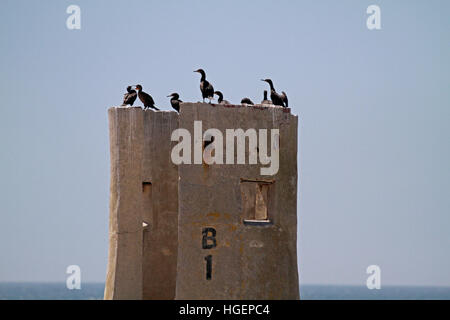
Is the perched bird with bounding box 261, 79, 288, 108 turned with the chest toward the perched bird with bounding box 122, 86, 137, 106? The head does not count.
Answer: yes

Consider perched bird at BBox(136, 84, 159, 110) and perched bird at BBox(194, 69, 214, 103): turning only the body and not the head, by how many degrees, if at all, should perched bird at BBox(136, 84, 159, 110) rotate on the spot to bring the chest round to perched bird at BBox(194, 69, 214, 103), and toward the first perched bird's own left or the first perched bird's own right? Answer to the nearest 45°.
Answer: approximately 135° to the first perched bird's own left

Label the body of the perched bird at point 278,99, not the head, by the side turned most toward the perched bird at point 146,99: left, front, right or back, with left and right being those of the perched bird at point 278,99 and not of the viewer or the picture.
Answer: front

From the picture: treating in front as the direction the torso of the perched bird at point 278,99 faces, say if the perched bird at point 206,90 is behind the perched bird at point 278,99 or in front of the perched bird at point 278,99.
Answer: in front

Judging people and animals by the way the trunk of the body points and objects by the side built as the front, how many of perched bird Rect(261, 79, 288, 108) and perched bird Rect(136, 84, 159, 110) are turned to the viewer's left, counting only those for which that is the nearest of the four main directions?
2

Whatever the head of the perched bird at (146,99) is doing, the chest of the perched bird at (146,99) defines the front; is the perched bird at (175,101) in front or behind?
behind

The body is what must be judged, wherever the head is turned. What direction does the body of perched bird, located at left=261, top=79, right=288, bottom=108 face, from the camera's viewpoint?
to the viewer's left

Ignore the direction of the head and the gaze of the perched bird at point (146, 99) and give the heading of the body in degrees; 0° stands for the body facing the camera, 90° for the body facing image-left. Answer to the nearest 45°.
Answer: approximately 90°
